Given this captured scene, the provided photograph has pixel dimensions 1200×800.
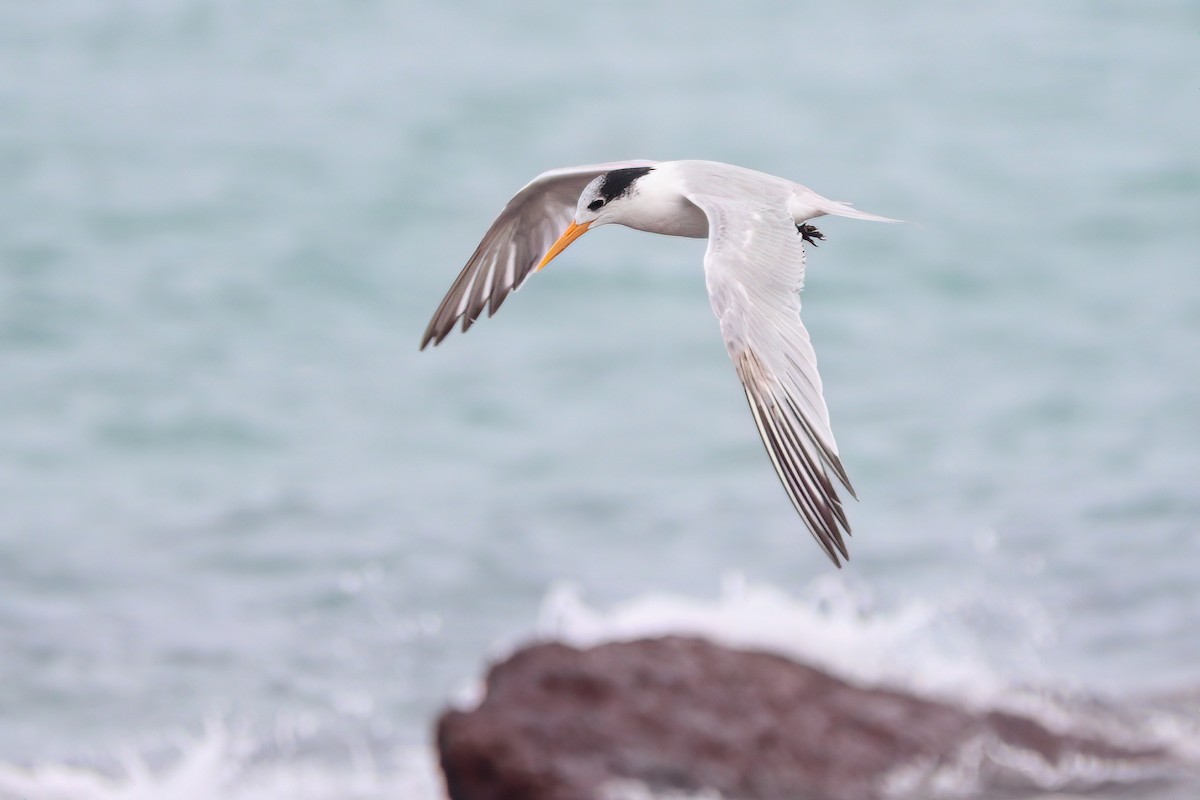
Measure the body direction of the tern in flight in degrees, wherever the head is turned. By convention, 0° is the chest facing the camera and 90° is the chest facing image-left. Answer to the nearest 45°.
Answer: approximately 45°
